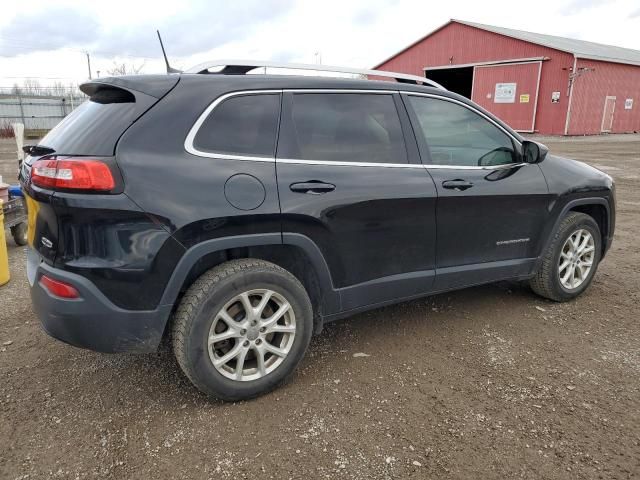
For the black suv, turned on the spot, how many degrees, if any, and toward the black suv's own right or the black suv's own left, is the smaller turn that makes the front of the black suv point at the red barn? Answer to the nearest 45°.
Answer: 0° — it already faces it

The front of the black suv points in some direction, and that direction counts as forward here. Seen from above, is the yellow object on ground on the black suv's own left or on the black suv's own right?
on the black suv's own left

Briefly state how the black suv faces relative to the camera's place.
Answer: facing away from the viewer and to the right of the viewer

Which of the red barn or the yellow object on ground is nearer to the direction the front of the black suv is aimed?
the red barn
